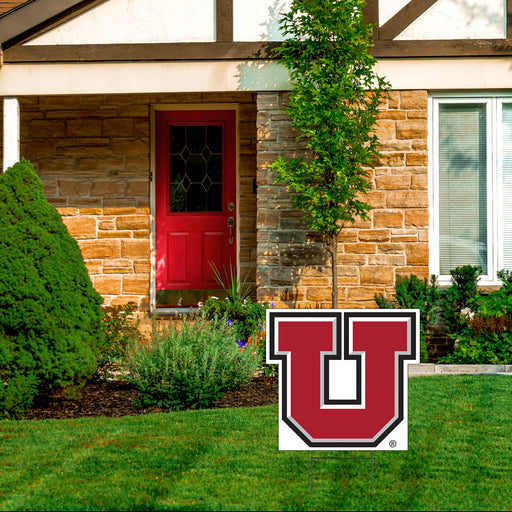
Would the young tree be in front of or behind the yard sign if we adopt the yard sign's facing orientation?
behind

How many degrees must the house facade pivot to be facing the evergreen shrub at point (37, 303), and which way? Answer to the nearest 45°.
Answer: approximately 45° to its right

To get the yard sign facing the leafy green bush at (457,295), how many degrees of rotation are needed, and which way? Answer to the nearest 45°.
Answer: approximately 180°

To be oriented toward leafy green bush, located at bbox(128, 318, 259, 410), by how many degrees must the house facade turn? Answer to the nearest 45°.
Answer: approximately 45° to its right

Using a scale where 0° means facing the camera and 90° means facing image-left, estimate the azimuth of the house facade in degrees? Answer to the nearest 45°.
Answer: approximately 0°

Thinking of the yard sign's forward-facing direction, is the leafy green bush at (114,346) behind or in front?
behind

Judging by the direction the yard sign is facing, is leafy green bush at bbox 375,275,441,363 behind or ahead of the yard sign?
behind

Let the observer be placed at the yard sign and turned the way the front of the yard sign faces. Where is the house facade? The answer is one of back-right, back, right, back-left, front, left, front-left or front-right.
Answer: back

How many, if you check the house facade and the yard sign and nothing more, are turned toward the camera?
2

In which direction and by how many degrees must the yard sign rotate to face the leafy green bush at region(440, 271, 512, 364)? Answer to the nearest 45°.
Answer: approximately 180°
